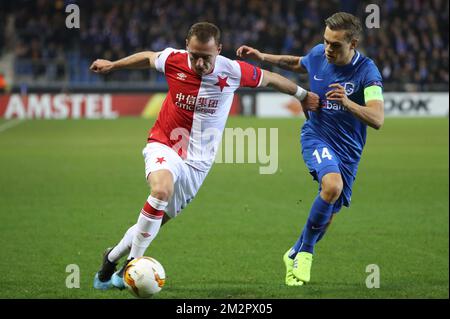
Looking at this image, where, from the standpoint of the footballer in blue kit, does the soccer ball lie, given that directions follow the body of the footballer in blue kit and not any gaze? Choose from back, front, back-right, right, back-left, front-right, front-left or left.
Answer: front

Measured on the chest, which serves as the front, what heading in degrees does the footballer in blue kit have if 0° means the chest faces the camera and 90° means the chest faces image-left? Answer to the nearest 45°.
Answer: approximately 45°
